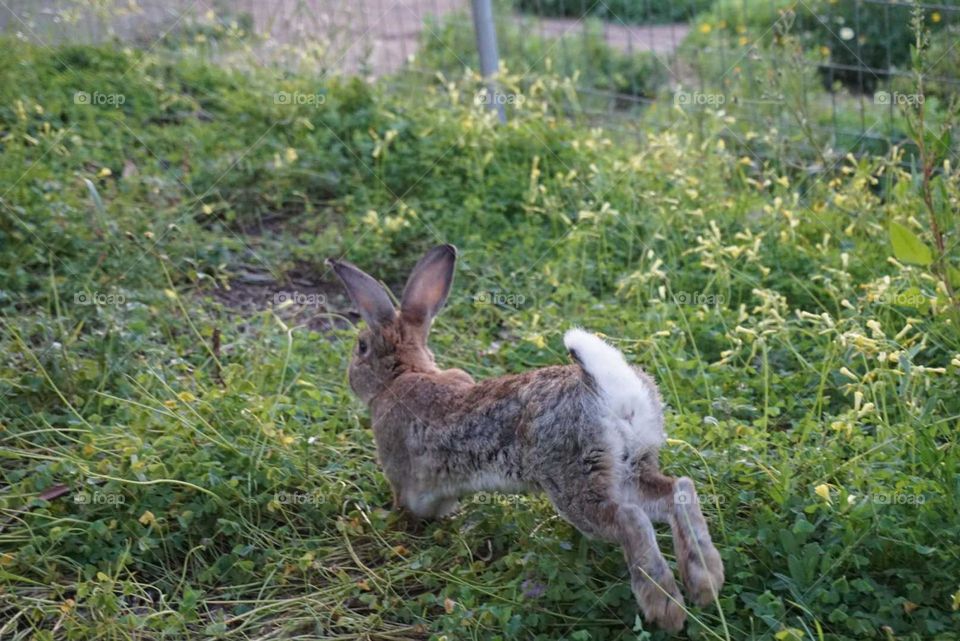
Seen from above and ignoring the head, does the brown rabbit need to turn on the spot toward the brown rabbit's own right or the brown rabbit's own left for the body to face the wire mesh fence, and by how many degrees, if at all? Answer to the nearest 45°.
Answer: approximately 45° to the brown rabbit's own right

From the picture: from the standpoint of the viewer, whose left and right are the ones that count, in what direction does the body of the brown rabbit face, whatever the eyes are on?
facing away from the viewer and to the left of the viewer

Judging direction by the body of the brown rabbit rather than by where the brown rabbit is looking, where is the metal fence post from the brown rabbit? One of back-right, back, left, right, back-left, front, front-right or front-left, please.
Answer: front-right
